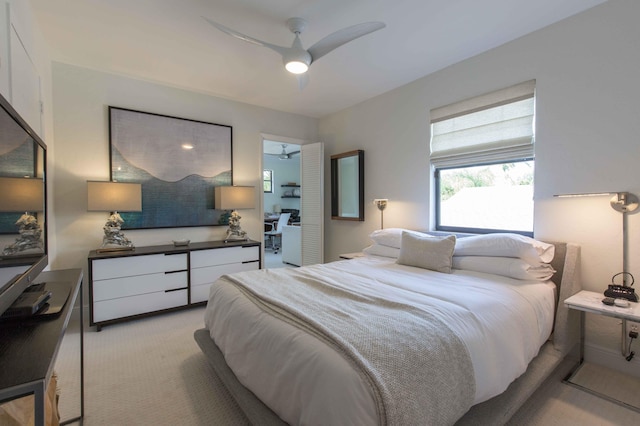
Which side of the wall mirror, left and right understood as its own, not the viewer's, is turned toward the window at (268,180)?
right

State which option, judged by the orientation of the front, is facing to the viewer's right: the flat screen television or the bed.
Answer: the flat screen television

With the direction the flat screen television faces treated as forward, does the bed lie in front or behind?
in front

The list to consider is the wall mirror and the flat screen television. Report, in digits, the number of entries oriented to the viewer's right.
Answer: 1

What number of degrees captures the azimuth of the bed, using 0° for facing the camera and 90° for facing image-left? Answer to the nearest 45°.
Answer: approximately 45°

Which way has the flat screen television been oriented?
to the viewer's right

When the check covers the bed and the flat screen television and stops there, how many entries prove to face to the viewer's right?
1

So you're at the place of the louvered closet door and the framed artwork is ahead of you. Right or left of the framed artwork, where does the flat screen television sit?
left

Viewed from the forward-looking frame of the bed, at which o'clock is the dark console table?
The dark console table is roughly at 12 o'clock from the bed.

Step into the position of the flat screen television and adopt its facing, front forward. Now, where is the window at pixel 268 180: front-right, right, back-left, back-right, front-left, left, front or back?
front-left

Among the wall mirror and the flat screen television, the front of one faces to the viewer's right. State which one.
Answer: the flat screen television

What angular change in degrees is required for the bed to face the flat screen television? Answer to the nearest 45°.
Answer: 0° — it already faces it

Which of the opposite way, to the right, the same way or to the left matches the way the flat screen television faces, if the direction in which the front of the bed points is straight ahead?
the opposite way
